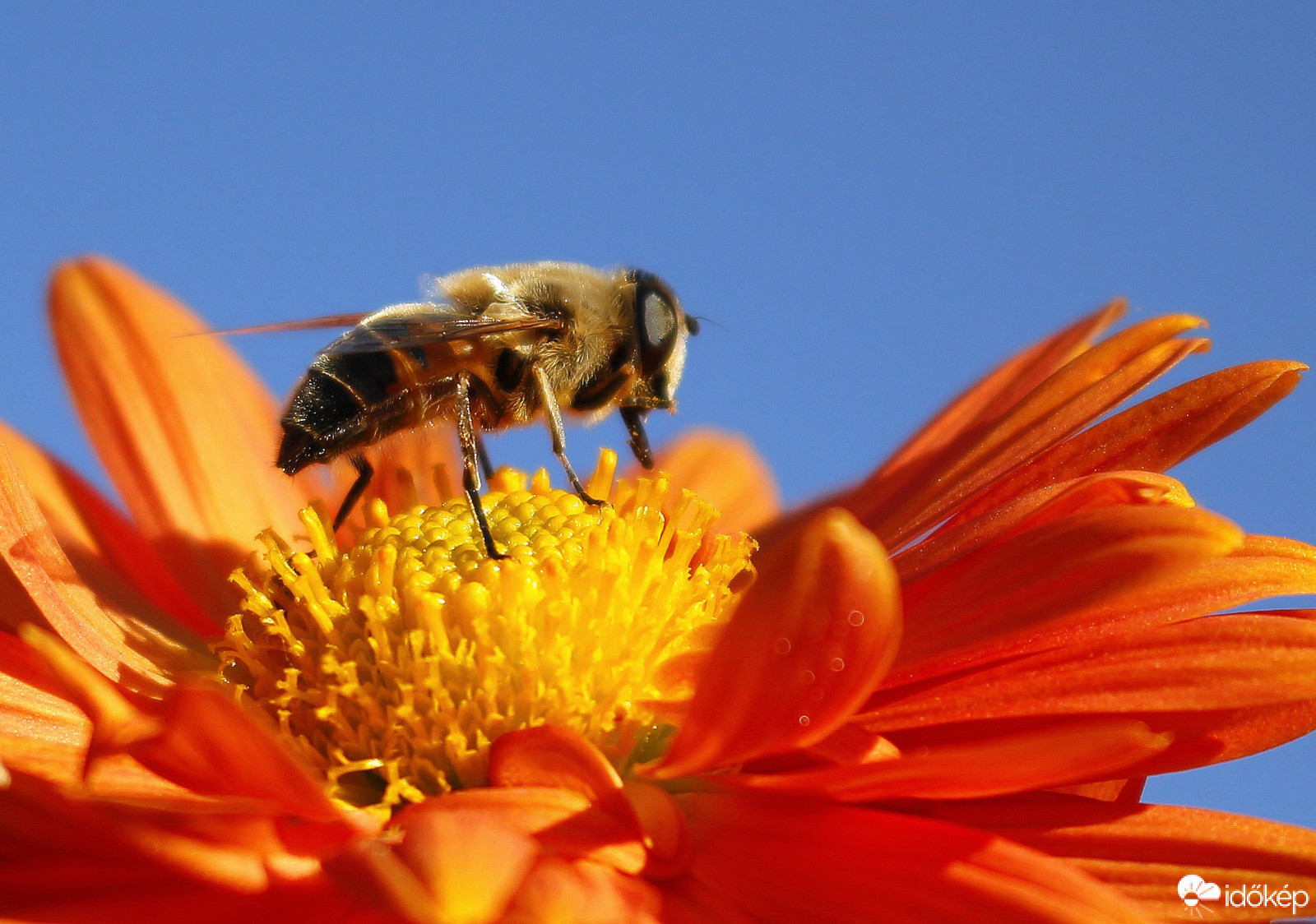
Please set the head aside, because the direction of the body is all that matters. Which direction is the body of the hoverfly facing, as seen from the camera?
to the viewer's right
